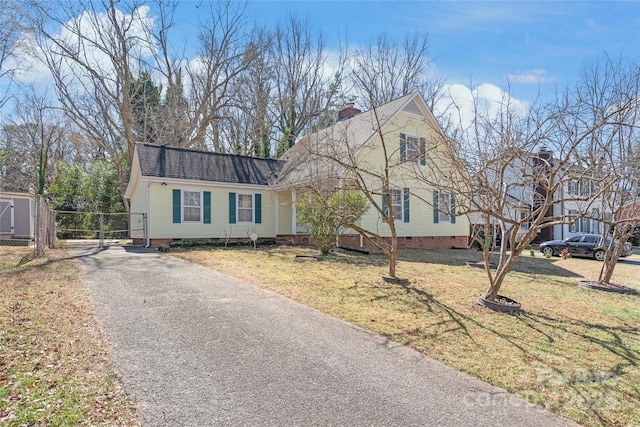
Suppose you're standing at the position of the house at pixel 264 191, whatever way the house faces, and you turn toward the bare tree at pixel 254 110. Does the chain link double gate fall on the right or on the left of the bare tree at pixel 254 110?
left

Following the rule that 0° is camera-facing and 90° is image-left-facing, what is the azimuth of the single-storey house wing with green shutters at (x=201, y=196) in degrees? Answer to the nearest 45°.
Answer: approximately 0°

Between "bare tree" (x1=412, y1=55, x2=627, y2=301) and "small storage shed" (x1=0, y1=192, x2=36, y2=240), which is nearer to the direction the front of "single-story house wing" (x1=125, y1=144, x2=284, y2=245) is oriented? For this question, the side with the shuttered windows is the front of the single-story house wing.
the bare tree

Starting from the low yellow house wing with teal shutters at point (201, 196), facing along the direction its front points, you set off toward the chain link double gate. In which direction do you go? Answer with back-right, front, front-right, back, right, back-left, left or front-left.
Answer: back-right

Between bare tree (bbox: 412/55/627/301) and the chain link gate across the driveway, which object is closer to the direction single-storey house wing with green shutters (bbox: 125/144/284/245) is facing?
the bare tree

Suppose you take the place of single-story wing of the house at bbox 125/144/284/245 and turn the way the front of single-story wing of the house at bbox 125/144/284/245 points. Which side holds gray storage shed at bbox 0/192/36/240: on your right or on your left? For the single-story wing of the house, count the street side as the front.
on your right

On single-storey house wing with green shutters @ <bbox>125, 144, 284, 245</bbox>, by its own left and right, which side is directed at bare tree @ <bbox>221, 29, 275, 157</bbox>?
back
